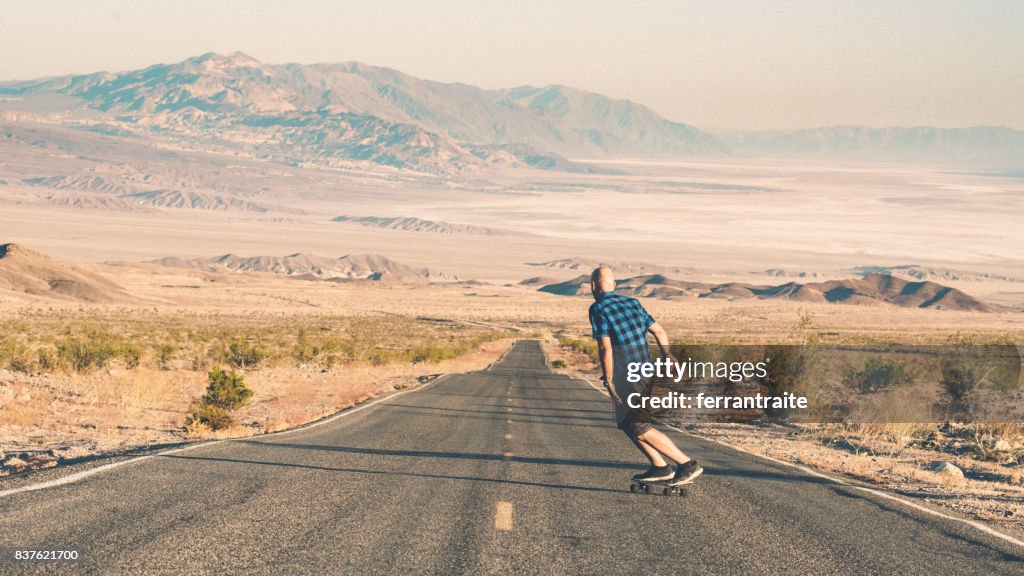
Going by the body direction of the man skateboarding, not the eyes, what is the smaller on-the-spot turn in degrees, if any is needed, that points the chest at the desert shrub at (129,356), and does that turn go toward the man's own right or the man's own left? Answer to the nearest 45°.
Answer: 0° — they already face it

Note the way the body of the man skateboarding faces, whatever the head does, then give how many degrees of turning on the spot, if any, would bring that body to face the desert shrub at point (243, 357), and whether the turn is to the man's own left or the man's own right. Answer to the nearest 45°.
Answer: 0° — they already face it

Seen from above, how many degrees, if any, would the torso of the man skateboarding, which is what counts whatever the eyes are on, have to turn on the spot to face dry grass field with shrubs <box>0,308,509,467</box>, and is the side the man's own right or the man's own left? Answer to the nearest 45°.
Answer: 0° — they already face it

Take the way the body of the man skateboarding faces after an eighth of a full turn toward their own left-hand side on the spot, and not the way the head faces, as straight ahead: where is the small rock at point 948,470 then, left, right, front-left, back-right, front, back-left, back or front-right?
back-right

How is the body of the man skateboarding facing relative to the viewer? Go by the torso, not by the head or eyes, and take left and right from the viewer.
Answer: facing away from the viewer and to the left of the viewer

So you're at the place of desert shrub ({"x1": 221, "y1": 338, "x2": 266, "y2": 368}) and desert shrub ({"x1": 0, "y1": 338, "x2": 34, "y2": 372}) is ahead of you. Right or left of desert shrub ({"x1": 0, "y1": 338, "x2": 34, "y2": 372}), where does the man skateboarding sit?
left

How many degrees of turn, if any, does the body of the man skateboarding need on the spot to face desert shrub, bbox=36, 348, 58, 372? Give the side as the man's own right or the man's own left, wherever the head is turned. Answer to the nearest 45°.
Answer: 0° — they already face it

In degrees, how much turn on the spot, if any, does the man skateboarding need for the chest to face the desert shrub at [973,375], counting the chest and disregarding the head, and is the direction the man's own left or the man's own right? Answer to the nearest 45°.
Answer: approximately 90° to the man's own right
